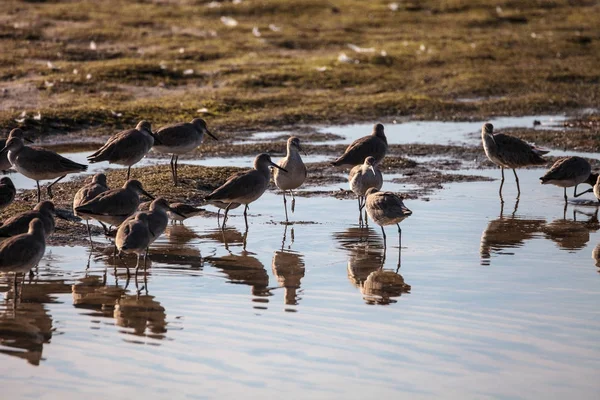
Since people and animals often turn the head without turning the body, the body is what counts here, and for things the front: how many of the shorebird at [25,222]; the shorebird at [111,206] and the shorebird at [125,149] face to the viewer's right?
3

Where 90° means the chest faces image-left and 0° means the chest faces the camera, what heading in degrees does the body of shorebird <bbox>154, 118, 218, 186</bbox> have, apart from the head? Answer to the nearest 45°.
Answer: approximately 270°

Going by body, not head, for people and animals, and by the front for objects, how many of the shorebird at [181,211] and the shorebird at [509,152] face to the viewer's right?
0

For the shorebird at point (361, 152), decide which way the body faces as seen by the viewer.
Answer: to the viewer's right

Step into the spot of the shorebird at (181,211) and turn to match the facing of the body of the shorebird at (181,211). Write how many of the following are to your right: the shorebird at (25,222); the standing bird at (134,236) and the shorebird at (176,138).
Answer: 1

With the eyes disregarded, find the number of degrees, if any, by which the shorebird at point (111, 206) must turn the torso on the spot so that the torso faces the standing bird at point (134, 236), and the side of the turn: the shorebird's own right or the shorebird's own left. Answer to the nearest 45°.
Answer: approximately 90° to the shorebird's own right

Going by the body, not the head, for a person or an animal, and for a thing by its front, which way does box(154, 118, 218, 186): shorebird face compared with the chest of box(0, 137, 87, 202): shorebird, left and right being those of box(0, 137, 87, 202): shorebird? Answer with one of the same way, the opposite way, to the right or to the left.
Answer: the opposite way

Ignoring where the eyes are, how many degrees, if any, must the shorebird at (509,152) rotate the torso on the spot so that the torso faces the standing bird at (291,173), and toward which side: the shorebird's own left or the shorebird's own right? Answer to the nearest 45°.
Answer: approximately 45° to the shorebird's own left

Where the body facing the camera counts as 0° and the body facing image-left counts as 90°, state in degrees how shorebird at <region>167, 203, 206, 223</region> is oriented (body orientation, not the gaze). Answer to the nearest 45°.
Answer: approximately 90°

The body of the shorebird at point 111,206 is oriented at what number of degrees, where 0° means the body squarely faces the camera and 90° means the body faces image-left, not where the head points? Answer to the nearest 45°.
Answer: approximately 270°

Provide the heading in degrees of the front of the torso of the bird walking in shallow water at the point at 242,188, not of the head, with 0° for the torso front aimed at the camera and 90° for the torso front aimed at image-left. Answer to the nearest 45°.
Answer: approximately 270°

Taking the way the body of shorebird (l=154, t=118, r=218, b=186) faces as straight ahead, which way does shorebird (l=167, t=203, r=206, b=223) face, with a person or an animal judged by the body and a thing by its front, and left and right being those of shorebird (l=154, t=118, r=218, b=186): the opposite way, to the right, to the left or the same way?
the opposite way

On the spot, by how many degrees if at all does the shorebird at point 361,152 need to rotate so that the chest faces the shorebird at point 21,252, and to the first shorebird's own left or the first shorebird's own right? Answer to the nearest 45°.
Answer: approximately 135° to the first shorebird's own right

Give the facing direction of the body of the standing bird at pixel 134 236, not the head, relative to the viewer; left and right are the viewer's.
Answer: facing away from the viewer and to the right of the viewer
